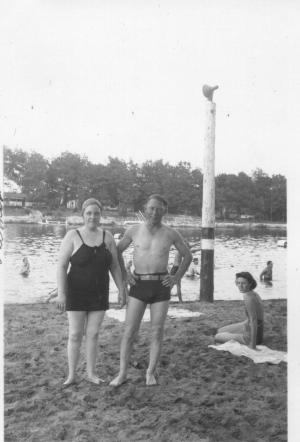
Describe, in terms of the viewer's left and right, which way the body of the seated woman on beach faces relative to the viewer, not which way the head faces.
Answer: facing to the left of the viewer

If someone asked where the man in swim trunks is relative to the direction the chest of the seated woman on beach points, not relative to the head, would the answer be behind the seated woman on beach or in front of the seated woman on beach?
in front

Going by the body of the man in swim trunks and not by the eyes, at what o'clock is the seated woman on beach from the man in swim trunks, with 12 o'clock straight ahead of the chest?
The seated woman on beach is roughly at 8 o'clock from the man in swim trunks.

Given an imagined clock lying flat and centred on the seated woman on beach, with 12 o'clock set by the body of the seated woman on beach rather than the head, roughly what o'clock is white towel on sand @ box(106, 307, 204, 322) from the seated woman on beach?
The white towel on sand is roughly at 1 o'clock from the seated woman on beach.

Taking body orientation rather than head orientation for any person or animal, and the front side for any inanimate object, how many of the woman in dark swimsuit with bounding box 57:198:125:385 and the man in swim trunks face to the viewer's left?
0

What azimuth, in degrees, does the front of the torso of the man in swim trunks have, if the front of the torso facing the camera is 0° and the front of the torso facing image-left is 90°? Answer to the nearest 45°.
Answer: approximately 0°
